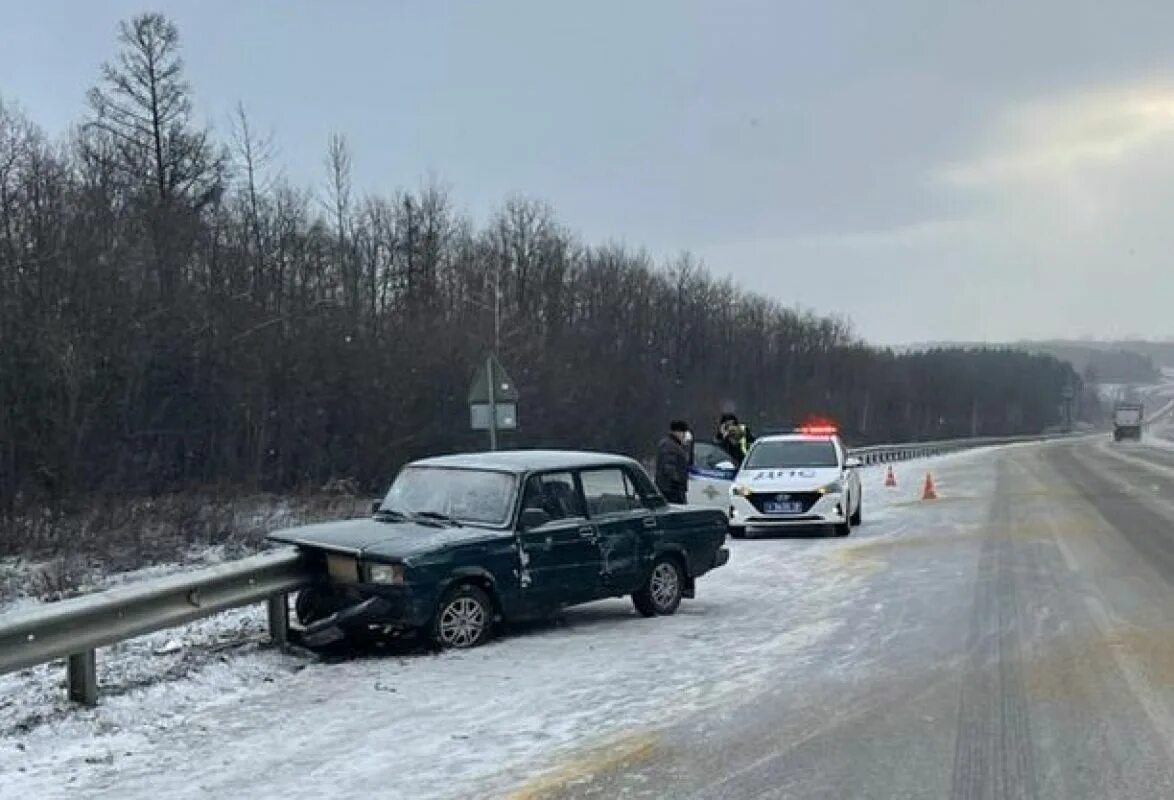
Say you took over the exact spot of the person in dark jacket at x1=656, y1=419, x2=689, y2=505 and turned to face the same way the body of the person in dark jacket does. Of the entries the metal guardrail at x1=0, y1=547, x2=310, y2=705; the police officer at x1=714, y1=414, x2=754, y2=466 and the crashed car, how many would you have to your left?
1

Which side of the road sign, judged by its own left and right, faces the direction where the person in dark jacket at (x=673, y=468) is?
right

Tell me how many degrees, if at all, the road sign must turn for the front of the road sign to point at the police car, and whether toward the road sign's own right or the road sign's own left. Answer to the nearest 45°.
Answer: approximately 45° to the road sign's own right

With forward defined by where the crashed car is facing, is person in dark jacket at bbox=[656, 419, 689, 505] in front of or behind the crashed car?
behind

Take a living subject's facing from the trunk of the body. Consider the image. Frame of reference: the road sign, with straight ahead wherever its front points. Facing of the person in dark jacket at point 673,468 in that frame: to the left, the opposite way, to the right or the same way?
to the right

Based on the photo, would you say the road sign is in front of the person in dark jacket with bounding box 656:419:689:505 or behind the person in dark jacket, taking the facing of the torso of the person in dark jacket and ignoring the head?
behind

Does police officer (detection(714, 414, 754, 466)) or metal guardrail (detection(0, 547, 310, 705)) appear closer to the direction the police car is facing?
the metal guardrail

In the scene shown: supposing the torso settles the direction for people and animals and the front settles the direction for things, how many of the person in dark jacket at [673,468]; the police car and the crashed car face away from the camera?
0

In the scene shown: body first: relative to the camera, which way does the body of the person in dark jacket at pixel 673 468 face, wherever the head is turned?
to the viewer's right

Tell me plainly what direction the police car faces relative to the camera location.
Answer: facing the viewer

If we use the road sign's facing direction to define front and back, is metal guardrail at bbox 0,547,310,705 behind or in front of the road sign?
behind

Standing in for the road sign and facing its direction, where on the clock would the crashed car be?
The crashed car is roughly at 6 o'clock from the road sign.

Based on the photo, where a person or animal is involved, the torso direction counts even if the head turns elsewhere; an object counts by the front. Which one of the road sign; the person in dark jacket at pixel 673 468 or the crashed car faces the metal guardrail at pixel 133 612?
the crashed car

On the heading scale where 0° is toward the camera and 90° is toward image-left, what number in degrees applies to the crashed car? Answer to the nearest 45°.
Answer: approximately 45°

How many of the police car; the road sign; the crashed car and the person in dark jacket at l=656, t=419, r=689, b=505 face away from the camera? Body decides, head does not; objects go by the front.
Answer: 1

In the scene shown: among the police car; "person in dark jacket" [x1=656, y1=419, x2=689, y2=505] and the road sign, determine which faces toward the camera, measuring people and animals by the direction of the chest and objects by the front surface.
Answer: the police car

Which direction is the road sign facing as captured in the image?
away from the camera
